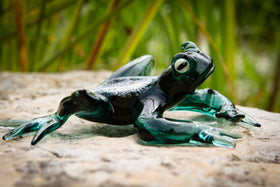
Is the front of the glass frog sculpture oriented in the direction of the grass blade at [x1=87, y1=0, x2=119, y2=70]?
no

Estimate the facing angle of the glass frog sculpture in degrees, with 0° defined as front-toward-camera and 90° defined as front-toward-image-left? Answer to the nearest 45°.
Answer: approximately 270°
